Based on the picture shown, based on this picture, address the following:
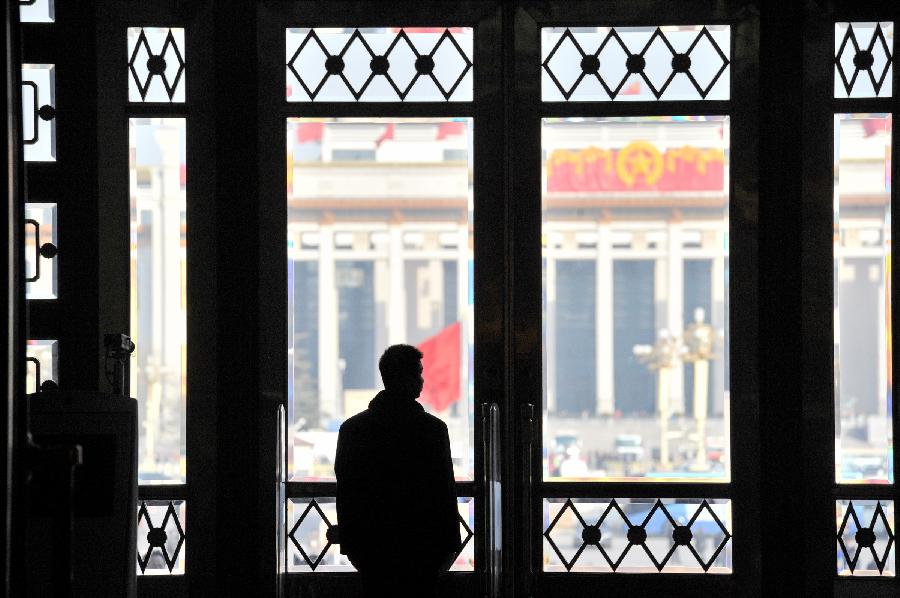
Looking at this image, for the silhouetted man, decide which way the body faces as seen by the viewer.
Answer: away from the camera

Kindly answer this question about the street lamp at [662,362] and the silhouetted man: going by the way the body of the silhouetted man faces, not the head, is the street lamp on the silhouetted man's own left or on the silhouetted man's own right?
on the silhouetted man's own right

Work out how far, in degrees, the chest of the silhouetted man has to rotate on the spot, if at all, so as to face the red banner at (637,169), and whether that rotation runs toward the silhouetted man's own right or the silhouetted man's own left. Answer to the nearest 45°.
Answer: approximately 45° to the silhouetted man's own right

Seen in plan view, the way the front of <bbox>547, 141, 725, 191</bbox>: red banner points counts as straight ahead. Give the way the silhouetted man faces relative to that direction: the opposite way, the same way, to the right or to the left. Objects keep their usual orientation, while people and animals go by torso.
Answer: the opposite way

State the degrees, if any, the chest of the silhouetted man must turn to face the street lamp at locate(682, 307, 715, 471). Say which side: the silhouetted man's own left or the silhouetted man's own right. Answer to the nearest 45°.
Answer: approximately 45° to the silhouetted man's own right

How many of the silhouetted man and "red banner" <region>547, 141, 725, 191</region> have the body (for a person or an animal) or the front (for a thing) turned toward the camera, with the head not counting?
1
